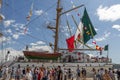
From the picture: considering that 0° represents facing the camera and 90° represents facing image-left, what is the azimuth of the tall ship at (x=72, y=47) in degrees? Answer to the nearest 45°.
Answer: approximately 90°
